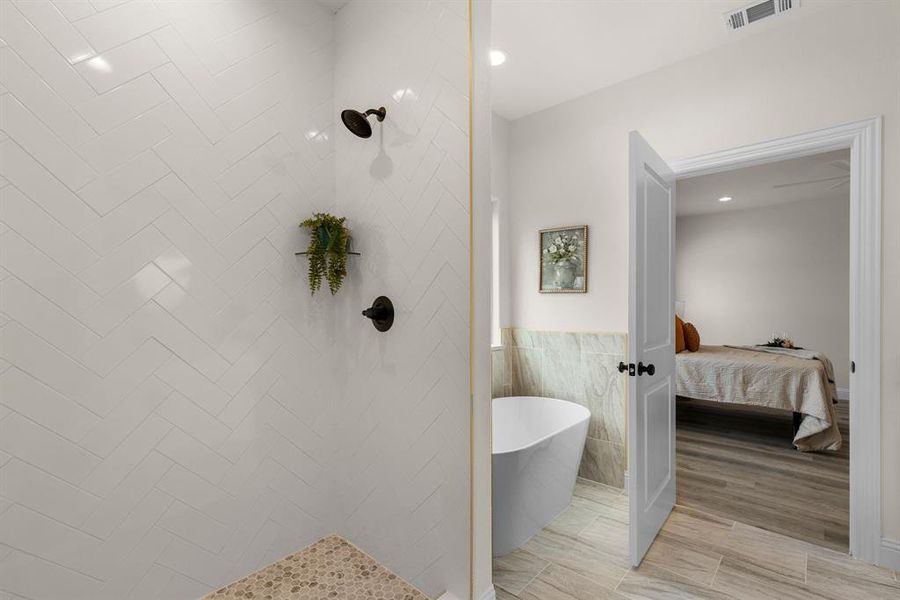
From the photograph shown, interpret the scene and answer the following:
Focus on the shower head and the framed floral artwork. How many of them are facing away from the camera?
0

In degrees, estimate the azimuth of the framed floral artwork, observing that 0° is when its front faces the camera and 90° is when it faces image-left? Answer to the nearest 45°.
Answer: approximately 45°

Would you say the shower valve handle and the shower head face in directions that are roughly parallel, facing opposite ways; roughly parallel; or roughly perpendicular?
roughly parallel

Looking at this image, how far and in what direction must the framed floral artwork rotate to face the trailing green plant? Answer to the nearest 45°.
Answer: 0° — it already faces it

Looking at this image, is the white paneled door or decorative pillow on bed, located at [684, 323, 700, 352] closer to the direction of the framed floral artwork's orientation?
the white paneled door

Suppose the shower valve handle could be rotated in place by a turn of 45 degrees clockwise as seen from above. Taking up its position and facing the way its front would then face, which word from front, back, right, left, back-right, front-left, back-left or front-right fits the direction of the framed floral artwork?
back-right

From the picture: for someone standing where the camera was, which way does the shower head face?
facing the viewer and to the left of the viewer

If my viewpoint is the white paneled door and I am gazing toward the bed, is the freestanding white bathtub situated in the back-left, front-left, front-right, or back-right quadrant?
back-left

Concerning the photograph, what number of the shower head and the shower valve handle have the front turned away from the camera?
0

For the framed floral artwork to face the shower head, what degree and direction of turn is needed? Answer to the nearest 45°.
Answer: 0° — it already faces it

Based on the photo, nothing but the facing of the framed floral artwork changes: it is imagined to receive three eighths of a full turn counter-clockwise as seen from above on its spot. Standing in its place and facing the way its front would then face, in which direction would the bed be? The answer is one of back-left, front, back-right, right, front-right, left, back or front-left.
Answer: front-left

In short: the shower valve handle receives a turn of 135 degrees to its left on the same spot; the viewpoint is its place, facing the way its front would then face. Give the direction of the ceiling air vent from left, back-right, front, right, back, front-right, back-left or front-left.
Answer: front
